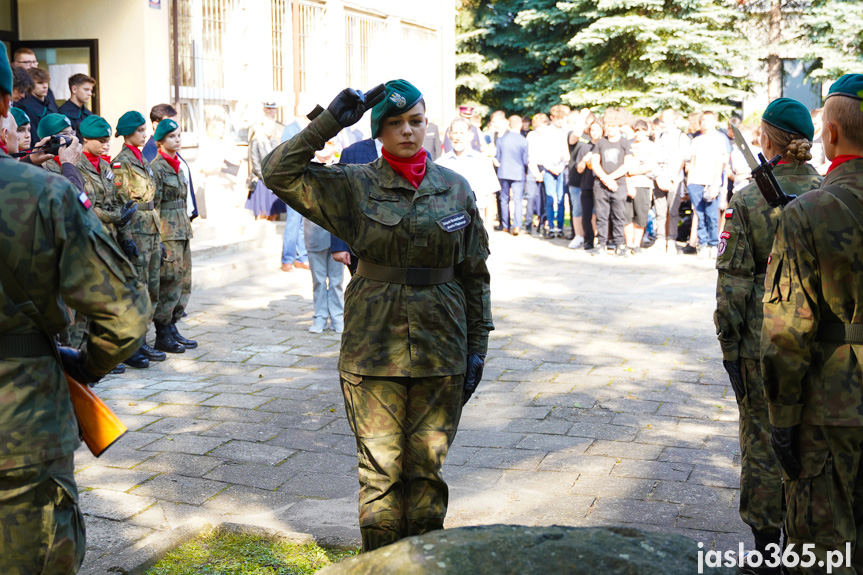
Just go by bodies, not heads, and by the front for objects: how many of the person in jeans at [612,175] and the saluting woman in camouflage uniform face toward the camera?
2

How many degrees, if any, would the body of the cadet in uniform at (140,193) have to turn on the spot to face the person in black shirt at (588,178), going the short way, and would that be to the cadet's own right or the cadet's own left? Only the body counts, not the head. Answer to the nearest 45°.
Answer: approximately 90° to the cadet's own left

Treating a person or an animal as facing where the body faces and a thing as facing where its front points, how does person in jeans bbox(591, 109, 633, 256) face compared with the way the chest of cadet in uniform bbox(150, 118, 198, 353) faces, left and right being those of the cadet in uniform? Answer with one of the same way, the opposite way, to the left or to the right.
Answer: to the right

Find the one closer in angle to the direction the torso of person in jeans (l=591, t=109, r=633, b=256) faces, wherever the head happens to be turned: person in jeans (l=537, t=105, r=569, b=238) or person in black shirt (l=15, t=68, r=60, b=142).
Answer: the person in black shirt

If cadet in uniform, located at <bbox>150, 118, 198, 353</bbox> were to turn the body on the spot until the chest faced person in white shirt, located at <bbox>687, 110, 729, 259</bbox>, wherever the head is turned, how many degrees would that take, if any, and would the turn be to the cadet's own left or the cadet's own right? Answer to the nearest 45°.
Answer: approximately 90° to the cadet's own left

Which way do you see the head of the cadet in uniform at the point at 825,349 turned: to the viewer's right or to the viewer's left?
to the viewer's left

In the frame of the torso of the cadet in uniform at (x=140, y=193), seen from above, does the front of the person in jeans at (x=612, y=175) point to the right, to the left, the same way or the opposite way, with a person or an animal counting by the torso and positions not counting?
to the right

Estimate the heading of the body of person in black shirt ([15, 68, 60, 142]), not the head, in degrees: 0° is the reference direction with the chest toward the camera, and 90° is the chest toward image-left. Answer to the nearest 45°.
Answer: approximately 315°

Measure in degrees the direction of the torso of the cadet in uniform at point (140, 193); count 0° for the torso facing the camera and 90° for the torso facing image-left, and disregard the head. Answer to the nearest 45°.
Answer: approximately 315°

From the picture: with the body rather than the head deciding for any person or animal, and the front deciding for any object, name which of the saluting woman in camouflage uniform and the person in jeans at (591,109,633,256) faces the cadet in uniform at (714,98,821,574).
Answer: the person in jeans

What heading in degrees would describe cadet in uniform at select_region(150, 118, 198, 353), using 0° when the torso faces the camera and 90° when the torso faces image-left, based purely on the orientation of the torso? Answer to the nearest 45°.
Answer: approximately 315°
